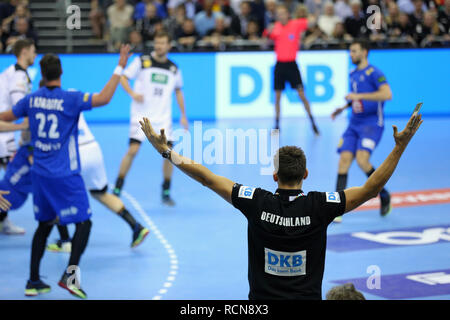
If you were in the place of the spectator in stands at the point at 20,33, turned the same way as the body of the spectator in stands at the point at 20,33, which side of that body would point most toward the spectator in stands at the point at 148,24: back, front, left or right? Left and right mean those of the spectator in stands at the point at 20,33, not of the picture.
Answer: left

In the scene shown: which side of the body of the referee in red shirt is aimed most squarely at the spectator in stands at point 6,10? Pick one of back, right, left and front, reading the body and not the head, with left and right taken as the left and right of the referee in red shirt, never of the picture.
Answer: right

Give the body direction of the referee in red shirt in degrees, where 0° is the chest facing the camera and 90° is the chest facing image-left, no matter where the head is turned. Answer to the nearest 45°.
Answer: approximately 0°

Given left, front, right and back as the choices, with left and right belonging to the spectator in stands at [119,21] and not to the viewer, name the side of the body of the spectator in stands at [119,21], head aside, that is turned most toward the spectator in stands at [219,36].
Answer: left

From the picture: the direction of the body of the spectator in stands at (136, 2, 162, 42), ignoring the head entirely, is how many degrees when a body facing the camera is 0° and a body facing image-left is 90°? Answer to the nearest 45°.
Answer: approximately 0°

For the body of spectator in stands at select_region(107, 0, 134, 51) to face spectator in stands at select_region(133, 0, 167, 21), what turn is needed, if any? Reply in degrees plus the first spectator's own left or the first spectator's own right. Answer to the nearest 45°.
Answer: approximately 135° to the first spectator's own left

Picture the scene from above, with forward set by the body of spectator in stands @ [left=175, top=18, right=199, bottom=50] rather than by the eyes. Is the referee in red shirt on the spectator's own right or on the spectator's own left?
on the spectator's own left
